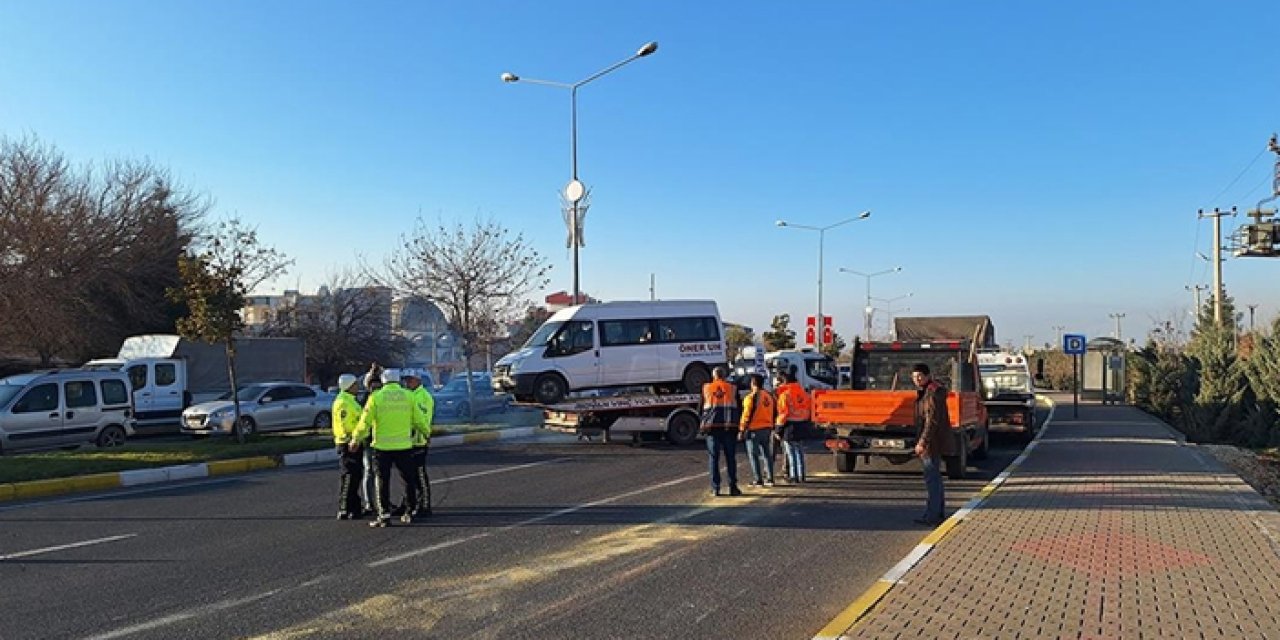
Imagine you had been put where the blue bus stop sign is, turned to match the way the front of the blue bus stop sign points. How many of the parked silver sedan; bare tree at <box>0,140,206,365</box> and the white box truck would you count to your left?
0

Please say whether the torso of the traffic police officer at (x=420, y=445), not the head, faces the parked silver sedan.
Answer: no

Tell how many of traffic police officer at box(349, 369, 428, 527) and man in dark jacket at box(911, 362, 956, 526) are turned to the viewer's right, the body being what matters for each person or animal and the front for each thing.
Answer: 0

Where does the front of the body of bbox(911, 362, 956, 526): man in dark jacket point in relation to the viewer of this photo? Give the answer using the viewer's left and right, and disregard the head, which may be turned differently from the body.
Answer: facing to the left of the viewer

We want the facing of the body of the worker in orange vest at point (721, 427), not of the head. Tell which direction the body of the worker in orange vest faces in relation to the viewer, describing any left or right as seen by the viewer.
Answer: facing away from the viewer

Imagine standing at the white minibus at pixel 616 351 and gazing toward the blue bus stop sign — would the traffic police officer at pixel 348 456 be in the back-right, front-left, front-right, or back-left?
back-right

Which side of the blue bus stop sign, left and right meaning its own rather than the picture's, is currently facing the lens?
front

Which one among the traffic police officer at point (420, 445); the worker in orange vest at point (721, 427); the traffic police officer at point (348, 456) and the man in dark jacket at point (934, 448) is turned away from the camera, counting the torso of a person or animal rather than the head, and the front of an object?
the worker in orange vest

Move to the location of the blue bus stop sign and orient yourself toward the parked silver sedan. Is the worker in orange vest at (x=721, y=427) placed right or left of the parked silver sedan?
left

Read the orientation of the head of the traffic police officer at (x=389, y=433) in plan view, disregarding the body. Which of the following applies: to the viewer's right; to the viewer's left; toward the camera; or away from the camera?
away from the camera

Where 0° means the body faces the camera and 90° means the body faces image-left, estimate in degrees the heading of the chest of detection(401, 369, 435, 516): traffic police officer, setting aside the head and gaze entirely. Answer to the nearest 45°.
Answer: approximately 90°

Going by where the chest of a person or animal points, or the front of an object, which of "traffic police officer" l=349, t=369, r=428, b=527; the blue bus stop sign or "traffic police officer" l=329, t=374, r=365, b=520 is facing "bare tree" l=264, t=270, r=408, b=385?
"traffic police officer" l=349, t=369, r=428, b=527

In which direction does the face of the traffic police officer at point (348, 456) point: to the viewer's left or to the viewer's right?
to the viewer's right

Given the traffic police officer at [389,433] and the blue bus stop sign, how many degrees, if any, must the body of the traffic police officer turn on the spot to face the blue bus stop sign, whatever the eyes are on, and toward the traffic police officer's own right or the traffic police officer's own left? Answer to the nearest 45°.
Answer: approximately 45° to the traffic police officer's own right

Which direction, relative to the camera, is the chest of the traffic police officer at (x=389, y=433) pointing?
away from the camera
